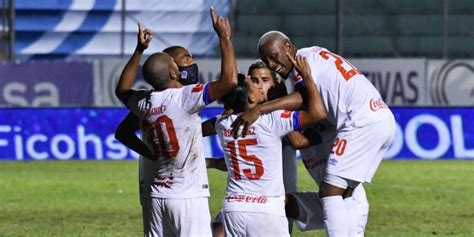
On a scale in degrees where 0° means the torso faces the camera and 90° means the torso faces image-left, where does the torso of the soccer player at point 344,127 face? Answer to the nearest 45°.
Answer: approximately 90°

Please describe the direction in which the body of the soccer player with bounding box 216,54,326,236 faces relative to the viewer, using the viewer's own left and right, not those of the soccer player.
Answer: facing away from the viewer and to the right of the viewer

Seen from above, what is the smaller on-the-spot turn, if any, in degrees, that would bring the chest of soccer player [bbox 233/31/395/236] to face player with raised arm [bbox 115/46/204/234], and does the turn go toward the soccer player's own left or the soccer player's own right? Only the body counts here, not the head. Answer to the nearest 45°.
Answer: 0° — they already face them

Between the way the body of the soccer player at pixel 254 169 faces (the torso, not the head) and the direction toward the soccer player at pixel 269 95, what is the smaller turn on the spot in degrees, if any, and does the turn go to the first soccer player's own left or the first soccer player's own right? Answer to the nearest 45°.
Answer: approximately 45° to the first soccer player's own left

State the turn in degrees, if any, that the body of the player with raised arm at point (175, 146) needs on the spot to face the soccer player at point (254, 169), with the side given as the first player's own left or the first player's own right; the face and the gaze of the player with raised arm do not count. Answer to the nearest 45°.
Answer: approximately 45° to the first player's own right

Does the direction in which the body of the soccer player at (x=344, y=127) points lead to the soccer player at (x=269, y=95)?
yes

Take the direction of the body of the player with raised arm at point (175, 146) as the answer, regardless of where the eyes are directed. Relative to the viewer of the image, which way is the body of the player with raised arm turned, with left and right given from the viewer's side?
facing away from the viewer and to the right of the viewer

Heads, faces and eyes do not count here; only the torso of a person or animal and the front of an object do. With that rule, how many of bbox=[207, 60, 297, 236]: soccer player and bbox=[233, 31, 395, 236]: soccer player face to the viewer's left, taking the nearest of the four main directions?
1

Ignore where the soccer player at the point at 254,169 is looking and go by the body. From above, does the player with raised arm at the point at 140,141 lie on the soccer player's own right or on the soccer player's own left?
on the soccer player's own left
